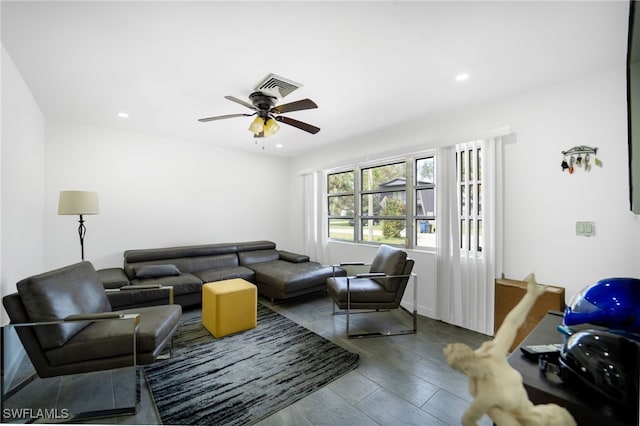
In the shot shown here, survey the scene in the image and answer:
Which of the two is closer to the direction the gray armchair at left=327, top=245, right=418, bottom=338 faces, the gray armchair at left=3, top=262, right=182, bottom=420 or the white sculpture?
the gray armchair

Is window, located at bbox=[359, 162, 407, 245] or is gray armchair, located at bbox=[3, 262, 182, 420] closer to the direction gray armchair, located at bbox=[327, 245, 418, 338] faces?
the gray armchair

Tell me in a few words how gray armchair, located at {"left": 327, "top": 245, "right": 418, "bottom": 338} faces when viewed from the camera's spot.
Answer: facing to the left of the viewer

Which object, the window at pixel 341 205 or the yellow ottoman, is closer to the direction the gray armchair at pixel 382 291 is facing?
the yellow ottoman

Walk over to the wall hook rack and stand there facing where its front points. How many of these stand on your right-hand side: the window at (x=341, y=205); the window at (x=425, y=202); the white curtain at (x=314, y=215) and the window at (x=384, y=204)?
4

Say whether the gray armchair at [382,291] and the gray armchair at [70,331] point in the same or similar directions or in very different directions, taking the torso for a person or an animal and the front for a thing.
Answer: very different directions

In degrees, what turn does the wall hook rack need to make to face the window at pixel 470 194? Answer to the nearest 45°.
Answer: approximately 90° to its right

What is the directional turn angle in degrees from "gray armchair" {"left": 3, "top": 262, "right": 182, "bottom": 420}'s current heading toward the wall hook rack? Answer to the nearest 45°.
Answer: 0° — it already faces it

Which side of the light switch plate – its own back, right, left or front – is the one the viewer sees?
front
